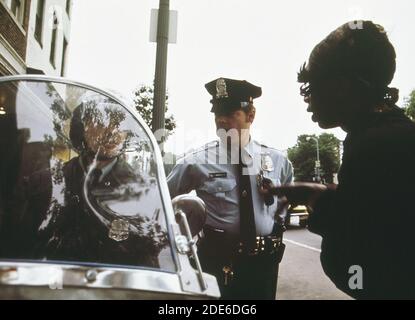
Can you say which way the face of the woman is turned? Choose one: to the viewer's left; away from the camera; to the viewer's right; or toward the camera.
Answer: to the viewer's left

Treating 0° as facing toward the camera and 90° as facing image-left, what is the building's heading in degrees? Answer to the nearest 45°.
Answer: approximately 315°

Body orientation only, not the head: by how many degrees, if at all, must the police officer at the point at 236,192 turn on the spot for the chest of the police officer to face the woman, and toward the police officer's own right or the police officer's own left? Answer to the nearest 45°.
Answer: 0° — they already face them

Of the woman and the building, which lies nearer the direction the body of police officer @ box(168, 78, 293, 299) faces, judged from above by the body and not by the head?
the woman

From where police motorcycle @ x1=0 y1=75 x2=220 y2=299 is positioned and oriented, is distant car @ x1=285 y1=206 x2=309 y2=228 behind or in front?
behind

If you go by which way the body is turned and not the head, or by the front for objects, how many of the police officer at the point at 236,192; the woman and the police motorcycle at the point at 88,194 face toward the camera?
2

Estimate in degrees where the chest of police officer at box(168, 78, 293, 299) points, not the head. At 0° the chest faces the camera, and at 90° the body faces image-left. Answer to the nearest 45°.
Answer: approximately 0°

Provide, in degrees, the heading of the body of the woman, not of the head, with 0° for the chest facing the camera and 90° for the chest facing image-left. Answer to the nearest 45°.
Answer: approximately 90°

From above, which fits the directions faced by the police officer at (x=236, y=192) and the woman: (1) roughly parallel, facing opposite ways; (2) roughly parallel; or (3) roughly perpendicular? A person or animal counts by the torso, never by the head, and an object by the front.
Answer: roughly perpendicular
